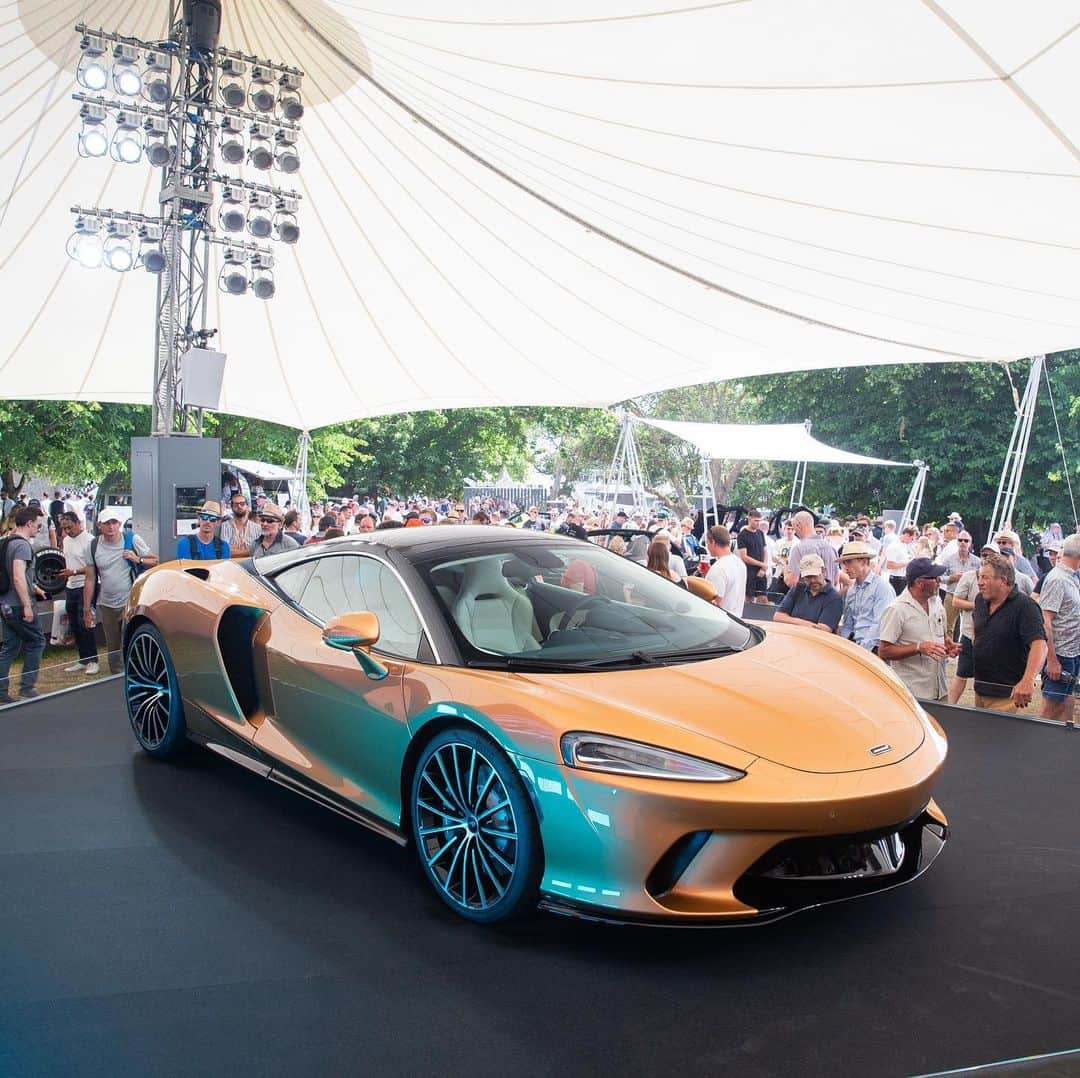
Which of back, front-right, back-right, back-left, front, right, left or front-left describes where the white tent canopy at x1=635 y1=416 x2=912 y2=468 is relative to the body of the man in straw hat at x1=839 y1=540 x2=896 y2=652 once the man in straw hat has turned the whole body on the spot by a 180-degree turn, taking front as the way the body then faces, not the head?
front-left

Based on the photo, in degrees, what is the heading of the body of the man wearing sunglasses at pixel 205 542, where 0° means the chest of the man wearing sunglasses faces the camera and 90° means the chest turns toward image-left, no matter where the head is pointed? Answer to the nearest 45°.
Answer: approximately 0°

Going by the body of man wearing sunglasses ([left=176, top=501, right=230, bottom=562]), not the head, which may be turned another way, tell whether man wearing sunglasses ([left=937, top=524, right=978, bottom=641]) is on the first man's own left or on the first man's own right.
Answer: on the first man's own left

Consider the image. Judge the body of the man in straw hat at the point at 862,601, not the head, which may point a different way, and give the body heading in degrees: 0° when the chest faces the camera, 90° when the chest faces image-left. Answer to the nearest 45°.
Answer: approximately 45°

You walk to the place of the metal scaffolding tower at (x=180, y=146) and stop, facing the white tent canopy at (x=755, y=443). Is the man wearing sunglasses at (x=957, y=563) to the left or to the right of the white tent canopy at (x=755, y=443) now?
right

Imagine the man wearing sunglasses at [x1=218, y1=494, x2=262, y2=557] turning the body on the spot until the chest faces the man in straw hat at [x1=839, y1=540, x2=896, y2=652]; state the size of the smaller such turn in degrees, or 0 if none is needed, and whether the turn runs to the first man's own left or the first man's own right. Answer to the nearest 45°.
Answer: approximately 45° to the first man's own left

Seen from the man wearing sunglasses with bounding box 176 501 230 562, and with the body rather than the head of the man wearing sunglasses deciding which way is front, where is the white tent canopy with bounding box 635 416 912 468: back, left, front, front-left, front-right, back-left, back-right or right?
back-left
